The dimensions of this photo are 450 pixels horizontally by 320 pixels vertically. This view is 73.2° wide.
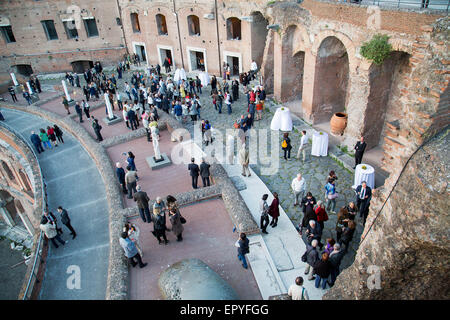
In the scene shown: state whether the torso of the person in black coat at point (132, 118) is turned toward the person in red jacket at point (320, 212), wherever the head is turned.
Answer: no

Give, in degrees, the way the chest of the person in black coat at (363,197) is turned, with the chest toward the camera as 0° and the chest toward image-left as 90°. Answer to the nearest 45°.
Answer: approximately 0°

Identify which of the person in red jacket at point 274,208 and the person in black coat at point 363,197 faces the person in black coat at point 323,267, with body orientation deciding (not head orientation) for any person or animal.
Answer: the person in black coat at point 363,197

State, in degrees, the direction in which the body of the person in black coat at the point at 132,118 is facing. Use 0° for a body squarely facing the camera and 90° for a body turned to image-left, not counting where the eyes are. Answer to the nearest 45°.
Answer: approximately 180°

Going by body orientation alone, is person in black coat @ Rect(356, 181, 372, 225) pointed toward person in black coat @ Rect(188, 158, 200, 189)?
no

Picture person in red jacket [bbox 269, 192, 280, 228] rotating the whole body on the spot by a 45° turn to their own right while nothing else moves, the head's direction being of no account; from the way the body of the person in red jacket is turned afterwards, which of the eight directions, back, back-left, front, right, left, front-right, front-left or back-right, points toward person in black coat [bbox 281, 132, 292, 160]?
front-right

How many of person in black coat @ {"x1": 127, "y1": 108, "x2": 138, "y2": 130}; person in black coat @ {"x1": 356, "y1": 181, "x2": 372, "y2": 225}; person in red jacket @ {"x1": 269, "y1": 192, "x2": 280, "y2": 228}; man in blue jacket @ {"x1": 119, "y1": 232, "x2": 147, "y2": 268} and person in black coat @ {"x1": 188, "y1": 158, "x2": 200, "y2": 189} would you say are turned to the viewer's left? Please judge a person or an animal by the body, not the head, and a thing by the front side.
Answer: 1

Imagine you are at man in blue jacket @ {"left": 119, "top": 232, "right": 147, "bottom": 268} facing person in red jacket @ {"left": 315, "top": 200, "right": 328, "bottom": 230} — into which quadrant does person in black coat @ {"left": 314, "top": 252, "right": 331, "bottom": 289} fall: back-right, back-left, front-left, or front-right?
front-right

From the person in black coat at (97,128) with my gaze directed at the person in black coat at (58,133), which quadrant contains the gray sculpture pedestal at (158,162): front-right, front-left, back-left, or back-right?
back-left

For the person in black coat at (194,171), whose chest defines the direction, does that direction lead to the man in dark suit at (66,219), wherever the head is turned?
no

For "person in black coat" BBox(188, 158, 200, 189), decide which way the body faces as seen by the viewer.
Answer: away from the camera

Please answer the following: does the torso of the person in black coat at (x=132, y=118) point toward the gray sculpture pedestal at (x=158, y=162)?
no

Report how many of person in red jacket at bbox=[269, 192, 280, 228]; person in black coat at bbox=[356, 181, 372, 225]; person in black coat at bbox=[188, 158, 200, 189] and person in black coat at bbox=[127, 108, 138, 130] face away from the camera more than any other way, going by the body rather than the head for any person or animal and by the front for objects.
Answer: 2
